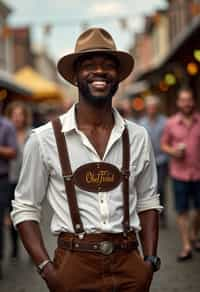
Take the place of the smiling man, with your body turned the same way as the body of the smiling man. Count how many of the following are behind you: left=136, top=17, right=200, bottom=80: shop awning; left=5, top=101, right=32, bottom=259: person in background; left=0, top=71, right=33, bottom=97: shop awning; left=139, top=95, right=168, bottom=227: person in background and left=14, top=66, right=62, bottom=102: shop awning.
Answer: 5

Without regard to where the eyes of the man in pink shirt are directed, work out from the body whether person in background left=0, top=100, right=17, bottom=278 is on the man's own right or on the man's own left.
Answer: on the man's own right

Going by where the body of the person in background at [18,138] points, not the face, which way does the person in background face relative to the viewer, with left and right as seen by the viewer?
facing the viewer

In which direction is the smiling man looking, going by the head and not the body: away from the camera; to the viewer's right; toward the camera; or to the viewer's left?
toward the camera

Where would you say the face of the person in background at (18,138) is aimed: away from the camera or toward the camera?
toward the camera

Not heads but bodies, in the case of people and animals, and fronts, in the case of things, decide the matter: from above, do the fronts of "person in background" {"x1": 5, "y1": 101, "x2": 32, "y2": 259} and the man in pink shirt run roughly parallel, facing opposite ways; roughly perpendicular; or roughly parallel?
roughly parallel

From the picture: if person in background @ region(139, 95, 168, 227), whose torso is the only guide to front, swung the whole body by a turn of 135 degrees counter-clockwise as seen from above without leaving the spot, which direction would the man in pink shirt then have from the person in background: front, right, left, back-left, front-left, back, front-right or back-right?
back-right

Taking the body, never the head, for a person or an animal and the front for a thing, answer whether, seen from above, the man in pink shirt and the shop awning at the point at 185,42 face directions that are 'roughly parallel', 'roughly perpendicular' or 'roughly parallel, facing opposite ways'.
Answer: roughly perpendicular

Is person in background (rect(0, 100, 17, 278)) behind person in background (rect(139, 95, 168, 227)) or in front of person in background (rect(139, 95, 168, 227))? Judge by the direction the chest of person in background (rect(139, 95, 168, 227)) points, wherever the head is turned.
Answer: in front

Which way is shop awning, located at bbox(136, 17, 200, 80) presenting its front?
to the viewer's left

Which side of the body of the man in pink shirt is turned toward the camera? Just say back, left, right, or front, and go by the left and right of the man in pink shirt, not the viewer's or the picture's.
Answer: front

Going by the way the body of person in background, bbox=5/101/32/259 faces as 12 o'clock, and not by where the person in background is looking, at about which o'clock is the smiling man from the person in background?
The smiling man is roughly at 12 o'clock from the person in background.

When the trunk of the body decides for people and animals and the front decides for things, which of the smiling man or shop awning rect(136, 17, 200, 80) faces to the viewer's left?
the shop awning

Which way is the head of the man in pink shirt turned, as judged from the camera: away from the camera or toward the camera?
toward the camera

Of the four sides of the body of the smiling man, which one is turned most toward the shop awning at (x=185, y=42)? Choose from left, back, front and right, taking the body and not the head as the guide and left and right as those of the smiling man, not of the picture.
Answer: back
